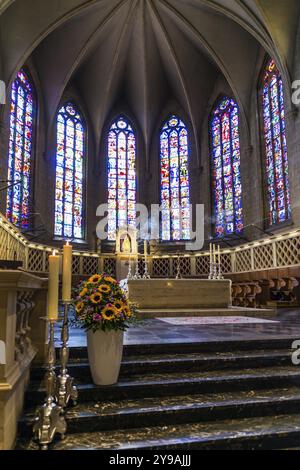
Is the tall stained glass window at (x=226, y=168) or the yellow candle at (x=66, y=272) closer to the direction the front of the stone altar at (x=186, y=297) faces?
the yellow candle

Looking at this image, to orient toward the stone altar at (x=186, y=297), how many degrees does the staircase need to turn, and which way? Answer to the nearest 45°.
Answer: approximately 180°

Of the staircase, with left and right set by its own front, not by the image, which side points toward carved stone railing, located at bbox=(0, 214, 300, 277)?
back

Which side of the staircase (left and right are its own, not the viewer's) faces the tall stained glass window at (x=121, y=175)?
back

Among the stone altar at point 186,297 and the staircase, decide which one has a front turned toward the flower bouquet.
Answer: the stone altar

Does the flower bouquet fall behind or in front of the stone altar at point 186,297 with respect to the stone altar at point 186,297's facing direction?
in front

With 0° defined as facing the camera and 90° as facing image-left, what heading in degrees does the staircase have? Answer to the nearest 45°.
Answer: approximately 0°

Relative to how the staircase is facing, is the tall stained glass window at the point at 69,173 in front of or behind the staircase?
behind

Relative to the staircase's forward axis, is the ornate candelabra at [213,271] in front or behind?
behind

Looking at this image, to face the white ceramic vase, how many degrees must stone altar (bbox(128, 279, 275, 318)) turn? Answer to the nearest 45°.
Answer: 0° — it already faces it

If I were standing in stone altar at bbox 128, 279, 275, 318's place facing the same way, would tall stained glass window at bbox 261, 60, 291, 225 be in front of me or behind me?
behind

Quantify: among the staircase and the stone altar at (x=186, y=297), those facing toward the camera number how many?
2

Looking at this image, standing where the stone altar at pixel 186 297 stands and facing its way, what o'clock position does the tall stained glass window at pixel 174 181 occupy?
The tall stained glass window is roughly at 6 o'clock from the stone altar.
